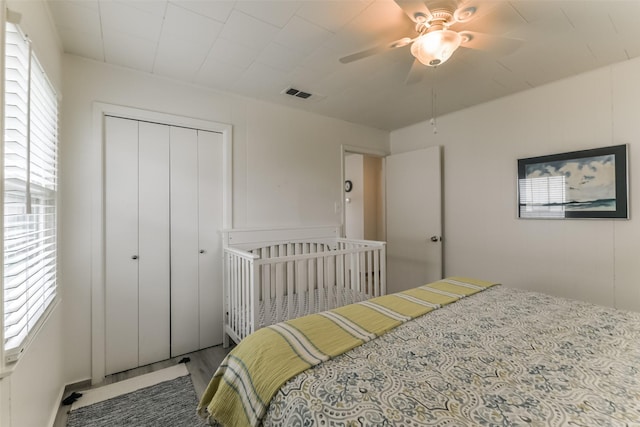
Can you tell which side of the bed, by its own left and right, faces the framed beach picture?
right

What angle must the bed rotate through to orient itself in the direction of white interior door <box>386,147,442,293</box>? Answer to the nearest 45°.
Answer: approximately 45° to its right

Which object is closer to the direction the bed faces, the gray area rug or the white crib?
the white crib

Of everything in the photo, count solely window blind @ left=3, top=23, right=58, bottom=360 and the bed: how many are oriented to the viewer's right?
1

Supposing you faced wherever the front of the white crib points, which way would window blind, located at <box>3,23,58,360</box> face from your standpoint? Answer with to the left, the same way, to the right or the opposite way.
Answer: to the left

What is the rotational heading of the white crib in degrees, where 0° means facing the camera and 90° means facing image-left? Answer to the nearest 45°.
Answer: approximately 315°

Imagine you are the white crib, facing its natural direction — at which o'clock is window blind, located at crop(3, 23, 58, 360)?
The window blind is roughly at 3 o'clock from the white crib.

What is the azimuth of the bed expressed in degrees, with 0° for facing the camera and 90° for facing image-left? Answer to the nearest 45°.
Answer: approximately 135°

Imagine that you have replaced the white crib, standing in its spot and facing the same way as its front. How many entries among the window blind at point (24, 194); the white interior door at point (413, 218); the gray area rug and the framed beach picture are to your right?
2

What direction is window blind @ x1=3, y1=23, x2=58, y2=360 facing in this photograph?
to the viewer's right
